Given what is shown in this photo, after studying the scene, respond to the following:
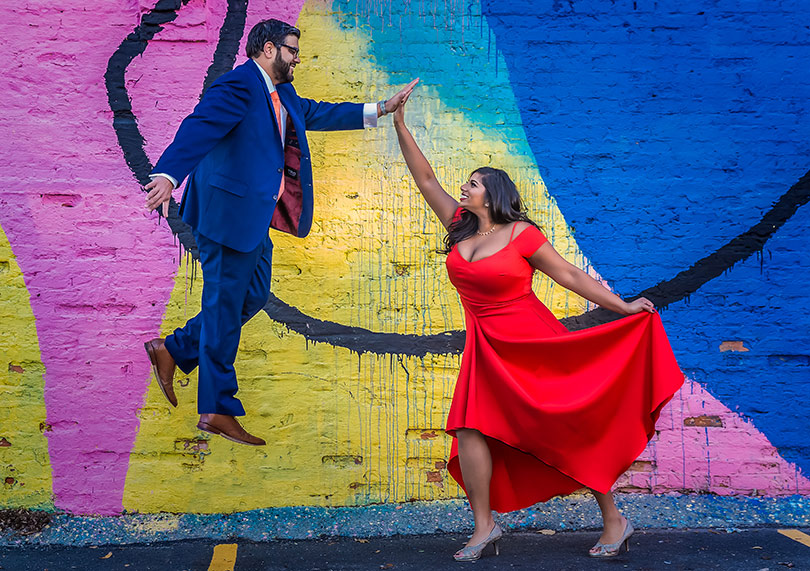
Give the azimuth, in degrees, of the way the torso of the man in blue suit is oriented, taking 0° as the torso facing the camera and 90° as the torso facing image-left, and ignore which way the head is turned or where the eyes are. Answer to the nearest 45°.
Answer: approximately 315°

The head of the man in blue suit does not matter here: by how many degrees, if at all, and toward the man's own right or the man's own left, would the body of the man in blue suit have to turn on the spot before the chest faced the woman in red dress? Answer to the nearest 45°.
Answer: approximately 45° to the man's own left

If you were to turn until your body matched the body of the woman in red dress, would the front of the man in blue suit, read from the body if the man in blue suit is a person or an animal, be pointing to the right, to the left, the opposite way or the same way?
to the left

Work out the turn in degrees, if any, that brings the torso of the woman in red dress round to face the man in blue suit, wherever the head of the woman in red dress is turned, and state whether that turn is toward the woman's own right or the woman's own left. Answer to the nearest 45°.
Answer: approximately 45° to the woman's own right
